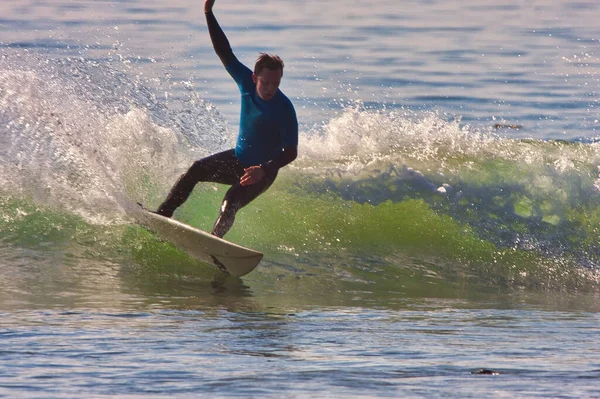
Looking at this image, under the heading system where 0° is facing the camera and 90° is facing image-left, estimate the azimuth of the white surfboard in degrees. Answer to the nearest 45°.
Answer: approximately 315°
